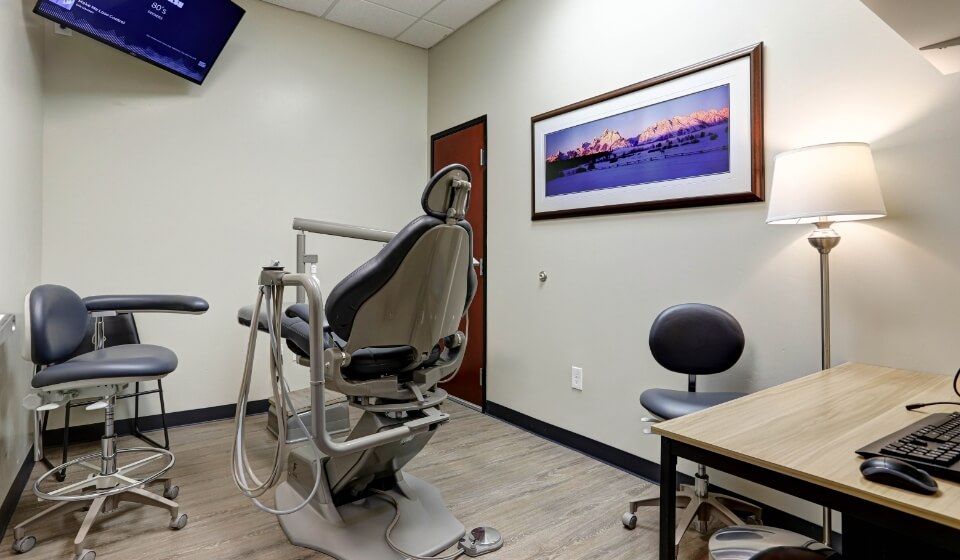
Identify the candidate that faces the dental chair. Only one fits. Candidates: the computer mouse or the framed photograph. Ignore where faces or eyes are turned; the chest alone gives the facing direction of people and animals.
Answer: the framed photograph

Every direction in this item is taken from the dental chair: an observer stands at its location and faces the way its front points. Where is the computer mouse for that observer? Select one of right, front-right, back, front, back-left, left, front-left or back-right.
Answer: back

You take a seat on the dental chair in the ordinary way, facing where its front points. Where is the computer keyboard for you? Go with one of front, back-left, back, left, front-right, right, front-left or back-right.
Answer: back

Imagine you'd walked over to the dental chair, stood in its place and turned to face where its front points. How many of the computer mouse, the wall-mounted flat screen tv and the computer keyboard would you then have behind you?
2

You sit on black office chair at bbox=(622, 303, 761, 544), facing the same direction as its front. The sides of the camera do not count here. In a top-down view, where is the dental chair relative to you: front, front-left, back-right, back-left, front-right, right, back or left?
front-right

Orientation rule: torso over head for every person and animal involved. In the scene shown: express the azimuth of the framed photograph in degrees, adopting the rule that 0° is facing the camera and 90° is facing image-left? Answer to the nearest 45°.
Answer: approximately 45°

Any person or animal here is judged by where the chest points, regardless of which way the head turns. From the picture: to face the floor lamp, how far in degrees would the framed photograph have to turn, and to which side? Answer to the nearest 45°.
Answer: approximately 90° to its left

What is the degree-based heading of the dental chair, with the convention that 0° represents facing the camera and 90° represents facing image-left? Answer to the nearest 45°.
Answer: approximately 135°

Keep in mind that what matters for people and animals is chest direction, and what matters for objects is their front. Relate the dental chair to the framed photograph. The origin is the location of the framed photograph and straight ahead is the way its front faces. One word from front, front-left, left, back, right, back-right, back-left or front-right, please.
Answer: front

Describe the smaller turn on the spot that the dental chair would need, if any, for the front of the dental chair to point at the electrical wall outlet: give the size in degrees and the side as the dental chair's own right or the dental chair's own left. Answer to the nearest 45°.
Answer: approximately 90° to the dental chair's own right

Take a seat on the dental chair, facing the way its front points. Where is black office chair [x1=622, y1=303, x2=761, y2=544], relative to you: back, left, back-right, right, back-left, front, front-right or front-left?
back-right

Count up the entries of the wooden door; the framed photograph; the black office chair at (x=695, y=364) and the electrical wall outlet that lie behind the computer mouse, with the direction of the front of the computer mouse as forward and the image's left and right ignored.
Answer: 4

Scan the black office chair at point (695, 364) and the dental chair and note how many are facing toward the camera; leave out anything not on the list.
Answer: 1

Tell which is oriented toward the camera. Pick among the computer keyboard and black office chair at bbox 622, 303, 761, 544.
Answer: the black office chair
